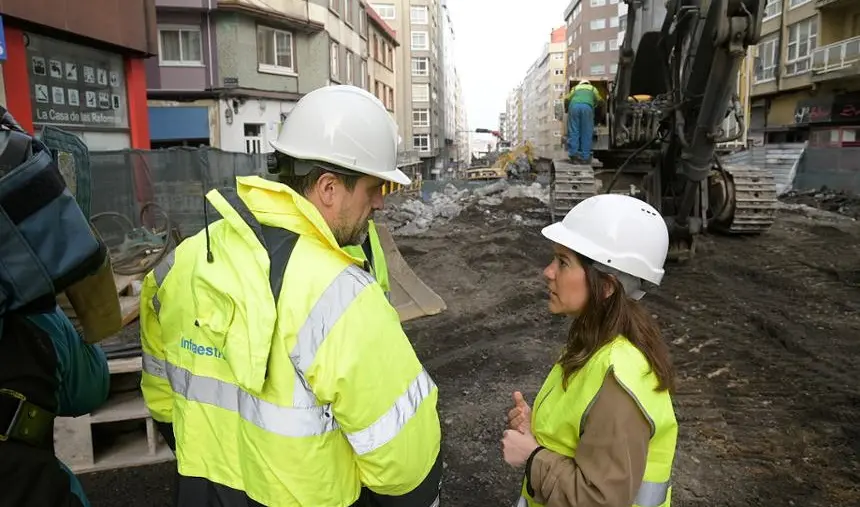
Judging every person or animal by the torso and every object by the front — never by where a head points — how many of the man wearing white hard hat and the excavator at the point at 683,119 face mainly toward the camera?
1

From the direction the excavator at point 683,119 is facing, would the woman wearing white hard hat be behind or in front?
in front

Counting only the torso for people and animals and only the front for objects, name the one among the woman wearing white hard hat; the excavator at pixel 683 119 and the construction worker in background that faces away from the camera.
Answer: the construction worker in background

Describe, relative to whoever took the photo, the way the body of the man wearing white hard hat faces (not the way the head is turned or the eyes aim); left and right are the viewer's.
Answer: facing away from the viewer and to the right of the viewer

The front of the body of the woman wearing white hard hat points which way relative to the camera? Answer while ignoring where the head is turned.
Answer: to the viewer's left

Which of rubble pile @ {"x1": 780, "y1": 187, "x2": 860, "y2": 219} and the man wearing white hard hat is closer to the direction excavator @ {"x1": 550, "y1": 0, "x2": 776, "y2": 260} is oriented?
the man wearing white hard hat

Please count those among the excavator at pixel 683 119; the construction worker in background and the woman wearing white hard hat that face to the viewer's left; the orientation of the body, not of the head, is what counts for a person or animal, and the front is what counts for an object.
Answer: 1

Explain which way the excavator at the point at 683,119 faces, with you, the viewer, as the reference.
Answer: facing the viewer

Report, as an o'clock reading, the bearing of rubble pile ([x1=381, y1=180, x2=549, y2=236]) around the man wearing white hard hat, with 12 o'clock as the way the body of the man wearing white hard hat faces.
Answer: The rubble pile is roughly at 11 o'clock from the man wearing white hard hat.

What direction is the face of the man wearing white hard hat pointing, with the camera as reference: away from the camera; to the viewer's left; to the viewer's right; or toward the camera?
to the viewer's right

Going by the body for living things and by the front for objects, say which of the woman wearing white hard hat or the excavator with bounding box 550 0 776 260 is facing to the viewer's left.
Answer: the woman wearing white hard hat

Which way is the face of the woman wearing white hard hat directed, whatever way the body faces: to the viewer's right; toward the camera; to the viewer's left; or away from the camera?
to the viewer's left

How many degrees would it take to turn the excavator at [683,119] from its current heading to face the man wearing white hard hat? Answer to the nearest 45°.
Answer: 0° — it already faces them

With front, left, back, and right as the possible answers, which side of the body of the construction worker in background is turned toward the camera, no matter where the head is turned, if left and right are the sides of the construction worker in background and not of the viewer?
back

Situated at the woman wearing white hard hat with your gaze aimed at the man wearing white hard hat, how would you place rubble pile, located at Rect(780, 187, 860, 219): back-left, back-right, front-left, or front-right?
back-right

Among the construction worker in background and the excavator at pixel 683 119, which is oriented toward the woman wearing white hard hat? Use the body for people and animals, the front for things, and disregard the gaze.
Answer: the excavator
